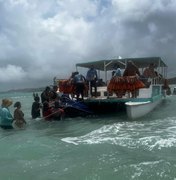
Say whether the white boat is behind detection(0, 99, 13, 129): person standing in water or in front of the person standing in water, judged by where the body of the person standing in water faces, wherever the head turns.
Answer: in front

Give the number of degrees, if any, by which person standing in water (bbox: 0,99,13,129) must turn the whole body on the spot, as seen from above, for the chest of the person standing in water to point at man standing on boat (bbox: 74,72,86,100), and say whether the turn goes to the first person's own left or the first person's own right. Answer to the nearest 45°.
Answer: approximately 45° to the first person's own left

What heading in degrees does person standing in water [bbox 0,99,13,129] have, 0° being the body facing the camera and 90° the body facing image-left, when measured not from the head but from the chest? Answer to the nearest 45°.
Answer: approximately 270°
